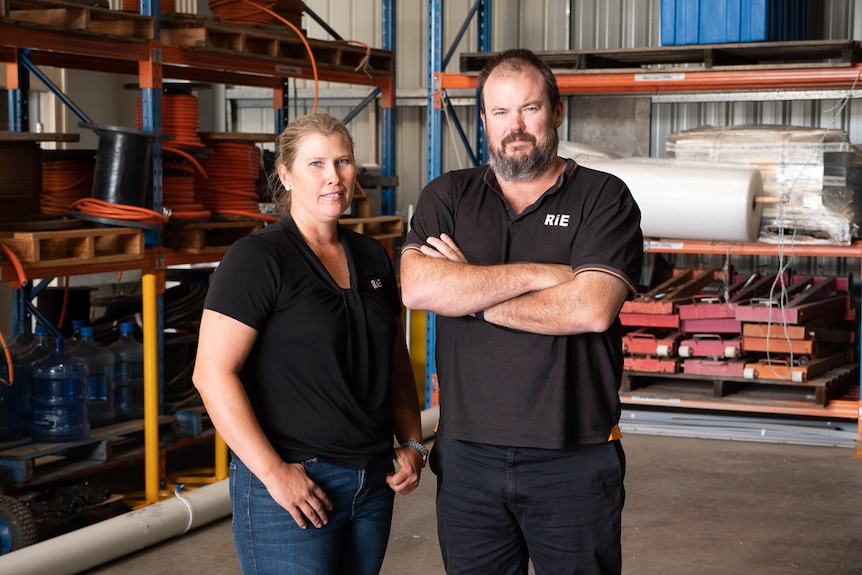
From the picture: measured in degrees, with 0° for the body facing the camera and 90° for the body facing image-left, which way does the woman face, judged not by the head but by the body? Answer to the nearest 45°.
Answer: approximately 315°

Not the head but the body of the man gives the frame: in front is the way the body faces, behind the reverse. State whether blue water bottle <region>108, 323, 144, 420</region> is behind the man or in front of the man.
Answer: behind

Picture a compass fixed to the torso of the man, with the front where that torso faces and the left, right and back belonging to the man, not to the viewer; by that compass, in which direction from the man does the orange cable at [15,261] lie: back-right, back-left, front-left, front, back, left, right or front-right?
back-right

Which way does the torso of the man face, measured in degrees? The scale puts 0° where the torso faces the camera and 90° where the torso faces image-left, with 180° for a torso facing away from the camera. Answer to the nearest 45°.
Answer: approximately 0°

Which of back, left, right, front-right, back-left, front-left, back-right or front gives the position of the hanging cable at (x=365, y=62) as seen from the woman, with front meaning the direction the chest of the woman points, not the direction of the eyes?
back-left

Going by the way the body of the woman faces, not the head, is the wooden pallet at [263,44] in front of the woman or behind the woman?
behind

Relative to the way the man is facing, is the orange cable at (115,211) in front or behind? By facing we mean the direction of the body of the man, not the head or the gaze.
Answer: behind

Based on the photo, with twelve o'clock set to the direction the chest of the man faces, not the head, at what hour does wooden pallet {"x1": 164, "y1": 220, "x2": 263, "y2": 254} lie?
The wooden pallet is roughly at 5 o'clock from the man.

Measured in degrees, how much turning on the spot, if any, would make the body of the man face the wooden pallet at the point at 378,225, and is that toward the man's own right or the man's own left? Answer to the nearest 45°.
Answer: approximately 180°

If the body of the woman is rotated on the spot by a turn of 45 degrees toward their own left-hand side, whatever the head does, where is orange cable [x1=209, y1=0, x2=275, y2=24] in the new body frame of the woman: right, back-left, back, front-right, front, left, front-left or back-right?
left
